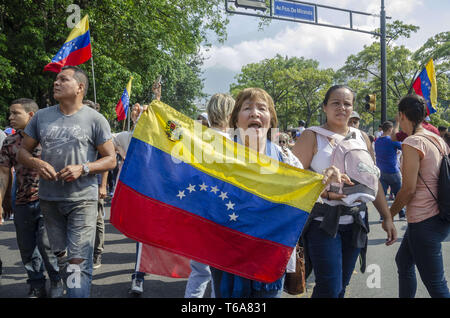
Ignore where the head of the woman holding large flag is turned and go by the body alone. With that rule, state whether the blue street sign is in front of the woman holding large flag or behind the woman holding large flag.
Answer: behind

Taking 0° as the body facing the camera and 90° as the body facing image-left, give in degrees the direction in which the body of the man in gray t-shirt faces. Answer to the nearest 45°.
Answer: approximately 0°

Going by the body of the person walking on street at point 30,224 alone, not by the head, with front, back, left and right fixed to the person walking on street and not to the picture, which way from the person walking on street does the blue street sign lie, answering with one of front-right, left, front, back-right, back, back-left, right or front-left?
back

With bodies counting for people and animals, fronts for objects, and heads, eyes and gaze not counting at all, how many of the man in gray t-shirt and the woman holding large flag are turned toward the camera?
2

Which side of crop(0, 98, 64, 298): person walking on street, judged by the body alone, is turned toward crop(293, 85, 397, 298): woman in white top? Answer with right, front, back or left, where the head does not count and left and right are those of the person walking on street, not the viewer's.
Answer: left

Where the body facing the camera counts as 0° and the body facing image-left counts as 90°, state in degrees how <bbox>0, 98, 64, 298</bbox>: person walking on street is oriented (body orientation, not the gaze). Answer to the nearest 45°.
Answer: approximately 45°

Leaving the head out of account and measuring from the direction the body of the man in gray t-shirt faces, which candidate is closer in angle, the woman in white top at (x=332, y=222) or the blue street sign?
the woman in white top

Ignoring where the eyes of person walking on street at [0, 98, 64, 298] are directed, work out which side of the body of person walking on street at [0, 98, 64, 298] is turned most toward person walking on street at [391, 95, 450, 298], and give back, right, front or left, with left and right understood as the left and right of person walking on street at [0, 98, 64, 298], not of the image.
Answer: left
